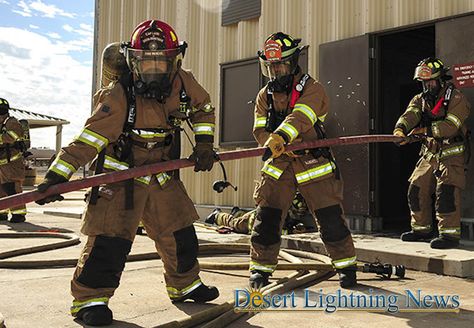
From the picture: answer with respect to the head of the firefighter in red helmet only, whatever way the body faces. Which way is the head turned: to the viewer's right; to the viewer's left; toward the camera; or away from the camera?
toward the camera

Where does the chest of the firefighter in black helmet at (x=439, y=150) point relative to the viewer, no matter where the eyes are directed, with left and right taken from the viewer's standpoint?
facing the viewer and to the left of the viewer

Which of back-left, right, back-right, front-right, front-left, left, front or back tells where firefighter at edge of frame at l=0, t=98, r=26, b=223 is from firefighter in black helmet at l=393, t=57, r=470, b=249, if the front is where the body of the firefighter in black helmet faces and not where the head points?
front-right

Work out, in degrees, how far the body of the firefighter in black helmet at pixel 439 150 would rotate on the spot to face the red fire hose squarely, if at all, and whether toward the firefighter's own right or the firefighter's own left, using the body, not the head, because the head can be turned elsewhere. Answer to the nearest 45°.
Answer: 0° — they already face it

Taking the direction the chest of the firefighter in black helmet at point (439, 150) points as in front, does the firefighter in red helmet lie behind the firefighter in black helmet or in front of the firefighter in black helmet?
in front

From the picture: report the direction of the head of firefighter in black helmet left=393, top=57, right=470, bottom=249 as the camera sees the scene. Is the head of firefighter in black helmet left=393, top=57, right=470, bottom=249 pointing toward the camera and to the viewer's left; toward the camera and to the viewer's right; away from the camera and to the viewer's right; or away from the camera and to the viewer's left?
toward the camera and to the viewer's left

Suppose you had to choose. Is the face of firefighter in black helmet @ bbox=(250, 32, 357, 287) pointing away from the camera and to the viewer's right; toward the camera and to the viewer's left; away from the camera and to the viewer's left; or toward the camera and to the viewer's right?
toward the camera and to the viewer's left

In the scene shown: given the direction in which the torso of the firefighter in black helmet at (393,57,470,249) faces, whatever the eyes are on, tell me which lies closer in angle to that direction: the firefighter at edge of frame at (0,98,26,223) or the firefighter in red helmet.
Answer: the firefighter in red helmet

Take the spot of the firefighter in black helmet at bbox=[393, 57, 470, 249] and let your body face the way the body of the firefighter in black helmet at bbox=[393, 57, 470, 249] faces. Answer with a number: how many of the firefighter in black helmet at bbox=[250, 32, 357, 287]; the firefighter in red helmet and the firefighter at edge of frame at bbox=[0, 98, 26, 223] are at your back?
0

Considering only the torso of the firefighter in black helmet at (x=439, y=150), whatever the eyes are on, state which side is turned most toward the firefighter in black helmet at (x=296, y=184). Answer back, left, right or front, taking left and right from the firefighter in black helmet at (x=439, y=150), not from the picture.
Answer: front
